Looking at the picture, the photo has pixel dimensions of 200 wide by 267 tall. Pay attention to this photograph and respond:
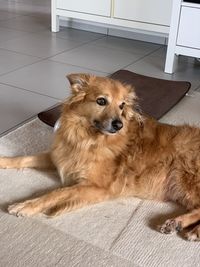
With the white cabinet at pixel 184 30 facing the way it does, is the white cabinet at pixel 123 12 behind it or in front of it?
behind

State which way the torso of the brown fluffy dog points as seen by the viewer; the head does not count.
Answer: to the viewer's left

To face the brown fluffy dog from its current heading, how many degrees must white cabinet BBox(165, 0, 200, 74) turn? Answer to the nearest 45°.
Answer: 0° — it already faces it

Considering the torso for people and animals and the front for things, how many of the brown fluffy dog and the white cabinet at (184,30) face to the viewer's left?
1

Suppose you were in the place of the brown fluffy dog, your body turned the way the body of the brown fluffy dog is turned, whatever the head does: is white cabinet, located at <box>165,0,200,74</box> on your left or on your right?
on your right

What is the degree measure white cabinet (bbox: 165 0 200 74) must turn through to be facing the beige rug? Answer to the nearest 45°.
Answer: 0° — it already faces it

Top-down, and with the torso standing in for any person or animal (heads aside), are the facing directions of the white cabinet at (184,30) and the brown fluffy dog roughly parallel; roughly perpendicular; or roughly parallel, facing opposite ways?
roughly perpendicular

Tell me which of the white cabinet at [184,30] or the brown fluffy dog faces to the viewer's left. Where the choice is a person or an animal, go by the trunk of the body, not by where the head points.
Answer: the brown fluffy dog

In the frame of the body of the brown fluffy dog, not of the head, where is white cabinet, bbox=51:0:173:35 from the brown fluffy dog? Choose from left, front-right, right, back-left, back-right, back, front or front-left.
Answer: right
